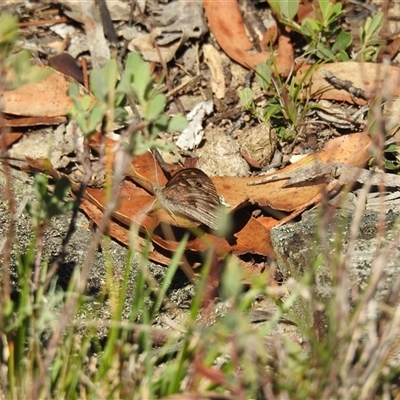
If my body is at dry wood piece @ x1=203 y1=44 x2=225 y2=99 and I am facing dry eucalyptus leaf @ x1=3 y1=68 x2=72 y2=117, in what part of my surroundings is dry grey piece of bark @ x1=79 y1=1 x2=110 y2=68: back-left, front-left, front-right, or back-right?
front-right

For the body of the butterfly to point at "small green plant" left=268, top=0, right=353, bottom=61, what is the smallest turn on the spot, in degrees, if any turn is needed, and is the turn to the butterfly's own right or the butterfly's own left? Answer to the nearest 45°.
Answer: approximately 135° to the butterfly's own right

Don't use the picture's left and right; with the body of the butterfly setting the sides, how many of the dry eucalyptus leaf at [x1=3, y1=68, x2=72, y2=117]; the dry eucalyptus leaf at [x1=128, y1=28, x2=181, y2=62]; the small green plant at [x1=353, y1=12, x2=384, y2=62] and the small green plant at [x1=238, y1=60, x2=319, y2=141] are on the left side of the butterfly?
0

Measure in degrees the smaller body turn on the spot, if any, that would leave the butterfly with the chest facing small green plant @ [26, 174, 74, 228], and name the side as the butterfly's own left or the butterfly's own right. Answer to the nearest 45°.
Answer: approximately 45° to the butterfly's own left

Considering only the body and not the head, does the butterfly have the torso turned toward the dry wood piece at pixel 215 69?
no

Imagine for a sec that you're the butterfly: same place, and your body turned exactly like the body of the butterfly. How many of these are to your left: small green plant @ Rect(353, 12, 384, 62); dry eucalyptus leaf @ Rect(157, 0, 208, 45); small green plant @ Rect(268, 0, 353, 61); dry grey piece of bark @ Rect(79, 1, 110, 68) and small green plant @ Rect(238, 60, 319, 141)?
0

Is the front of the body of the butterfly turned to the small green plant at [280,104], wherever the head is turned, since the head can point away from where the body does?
no

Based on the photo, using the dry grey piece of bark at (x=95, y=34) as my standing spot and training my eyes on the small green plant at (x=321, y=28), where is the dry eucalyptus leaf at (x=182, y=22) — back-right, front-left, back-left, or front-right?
front-left

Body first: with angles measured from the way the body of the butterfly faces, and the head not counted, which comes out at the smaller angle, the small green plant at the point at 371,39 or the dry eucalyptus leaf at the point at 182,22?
the dry eucalyptus leaf

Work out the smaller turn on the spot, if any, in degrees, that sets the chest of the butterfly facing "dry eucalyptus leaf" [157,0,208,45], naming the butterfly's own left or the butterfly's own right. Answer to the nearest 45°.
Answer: approximately 90° to the butterfly's own right

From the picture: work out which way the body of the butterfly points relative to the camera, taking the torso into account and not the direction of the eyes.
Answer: to the viewer's left

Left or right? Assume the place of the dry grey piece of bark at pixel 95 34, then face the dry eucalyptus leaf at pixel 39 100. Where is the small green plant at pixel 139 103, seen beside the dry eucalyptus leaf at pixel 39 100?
left

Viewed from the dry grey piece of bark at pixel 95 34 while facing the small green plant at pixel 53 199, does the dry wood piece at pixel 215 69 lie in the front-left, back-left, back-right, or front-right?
front-left

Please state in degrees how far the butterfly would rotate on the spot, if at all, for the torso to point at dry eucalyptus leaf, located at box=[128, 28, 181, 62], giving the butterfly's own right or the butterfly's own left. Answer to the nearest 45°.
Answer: approximately 90° to the butterfly's own right

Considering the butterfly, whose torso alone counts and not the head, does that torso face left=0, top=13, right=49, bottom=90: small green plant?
no

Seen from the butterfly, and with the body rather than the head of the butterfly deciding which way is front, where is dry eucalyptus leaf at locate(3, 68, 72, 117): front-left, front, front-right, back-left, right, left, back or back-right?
front-right
